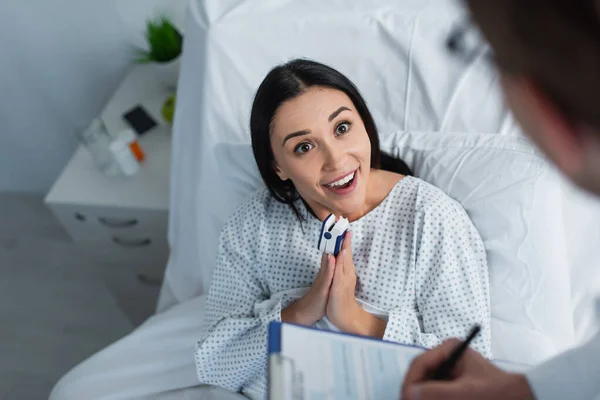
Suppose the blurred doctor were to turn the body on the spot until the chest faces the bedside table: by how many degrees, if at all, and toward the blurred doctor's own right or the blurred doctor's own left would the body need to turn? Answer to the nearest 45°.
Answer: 0° — they already face it

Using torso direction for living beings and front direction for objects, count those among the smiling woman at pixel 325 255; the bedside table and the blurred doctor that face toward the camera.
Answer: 2

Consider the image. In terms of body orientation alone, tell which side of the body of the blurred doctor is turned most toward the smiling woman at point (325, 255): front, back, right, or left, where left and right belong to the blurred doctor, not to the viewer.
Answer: front

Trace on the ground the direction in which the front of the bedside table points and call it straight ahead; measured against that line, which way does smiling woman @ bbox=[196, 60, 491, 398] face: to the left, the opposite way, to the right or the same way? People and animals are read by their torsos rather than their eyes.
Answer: the same way

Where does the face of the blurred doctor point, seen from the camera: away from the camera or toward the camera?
away from the camera

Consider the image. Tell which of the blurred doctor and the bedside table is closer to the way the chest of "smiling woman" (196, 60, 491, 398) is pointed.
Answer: the blurred doctor

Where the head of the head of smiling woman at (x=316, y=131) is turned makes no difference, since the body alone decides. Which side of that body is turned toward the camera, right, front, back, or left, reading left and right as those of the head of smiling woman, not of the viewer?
front

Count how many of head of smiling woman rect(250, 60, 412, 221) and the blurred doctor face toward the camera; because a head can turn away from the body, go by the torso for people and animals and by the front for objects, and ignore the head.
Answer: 1

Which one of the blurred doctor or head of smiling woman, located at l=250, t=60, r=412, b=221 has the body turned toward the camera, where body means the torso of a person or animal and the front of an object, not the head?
the head of smiling woman

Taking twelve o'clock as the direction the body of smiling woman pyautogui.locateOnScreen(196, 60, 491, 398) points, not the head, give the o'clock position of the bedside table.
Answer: The bedside table is roughly at 5 o'clock from the smiling woman.

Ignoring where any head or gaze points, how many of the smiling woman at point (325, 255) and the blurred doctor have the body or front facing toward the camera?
1

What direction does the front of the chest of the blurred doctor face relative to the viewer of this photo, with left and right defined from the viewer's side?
facing away from the viewer and to the left of the viewer

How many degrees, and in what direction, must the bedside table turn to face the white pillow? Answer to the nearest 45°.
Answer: approximately 45° to its left

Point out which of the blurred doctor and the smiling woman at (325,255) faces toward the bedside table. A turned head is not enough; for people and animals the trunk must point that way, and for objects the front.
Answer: the blurred doctor

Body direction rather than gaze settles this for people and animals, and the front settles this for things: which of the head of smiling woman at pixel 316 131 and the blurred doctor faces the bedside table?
the blurred doctor
